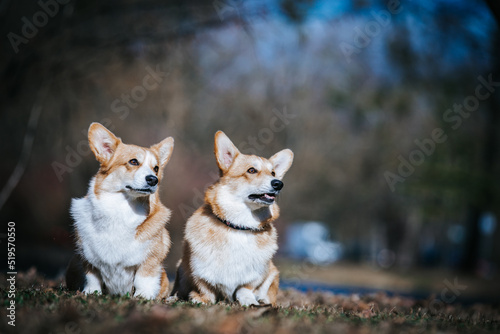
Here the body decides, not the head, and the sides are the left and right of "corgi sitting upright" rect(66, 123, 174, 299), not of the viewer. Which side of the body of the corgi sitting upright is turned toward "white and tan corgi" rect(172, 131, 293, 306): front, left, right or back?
left

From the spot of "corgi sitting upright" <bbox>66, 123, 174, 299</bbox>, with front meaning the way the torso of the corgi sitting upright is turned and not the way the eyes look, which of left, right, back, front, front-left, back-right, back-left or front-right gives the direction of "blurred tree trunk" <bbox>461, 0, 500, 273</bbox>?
back-left

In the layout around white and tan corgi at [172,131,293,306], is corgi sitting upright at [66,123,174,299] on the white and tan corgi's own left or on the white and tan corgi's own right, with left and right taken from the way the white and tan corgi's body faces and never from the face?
on the white and tan corgi's own right

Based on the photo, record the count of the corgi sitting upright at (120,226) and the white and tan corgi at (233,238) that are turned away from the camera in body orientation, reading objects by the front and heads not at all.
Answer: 0

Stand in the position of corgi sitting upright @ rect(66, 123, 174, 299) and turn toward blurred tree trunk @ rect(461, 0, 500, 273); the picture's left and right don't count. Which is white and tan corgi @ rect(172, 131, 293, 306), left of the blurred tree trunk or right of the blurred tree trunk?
right

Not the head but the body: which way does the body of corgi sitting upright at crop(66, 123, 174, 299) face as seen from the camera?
toward the camera

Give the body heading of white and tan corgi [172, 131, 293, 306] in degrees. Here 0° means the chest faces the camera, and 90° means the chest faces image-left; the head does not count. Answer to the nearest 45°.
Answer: approximately 315°

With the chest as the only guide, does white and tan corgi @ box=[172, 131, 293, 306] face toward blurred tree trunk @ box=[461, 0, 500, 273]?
no
